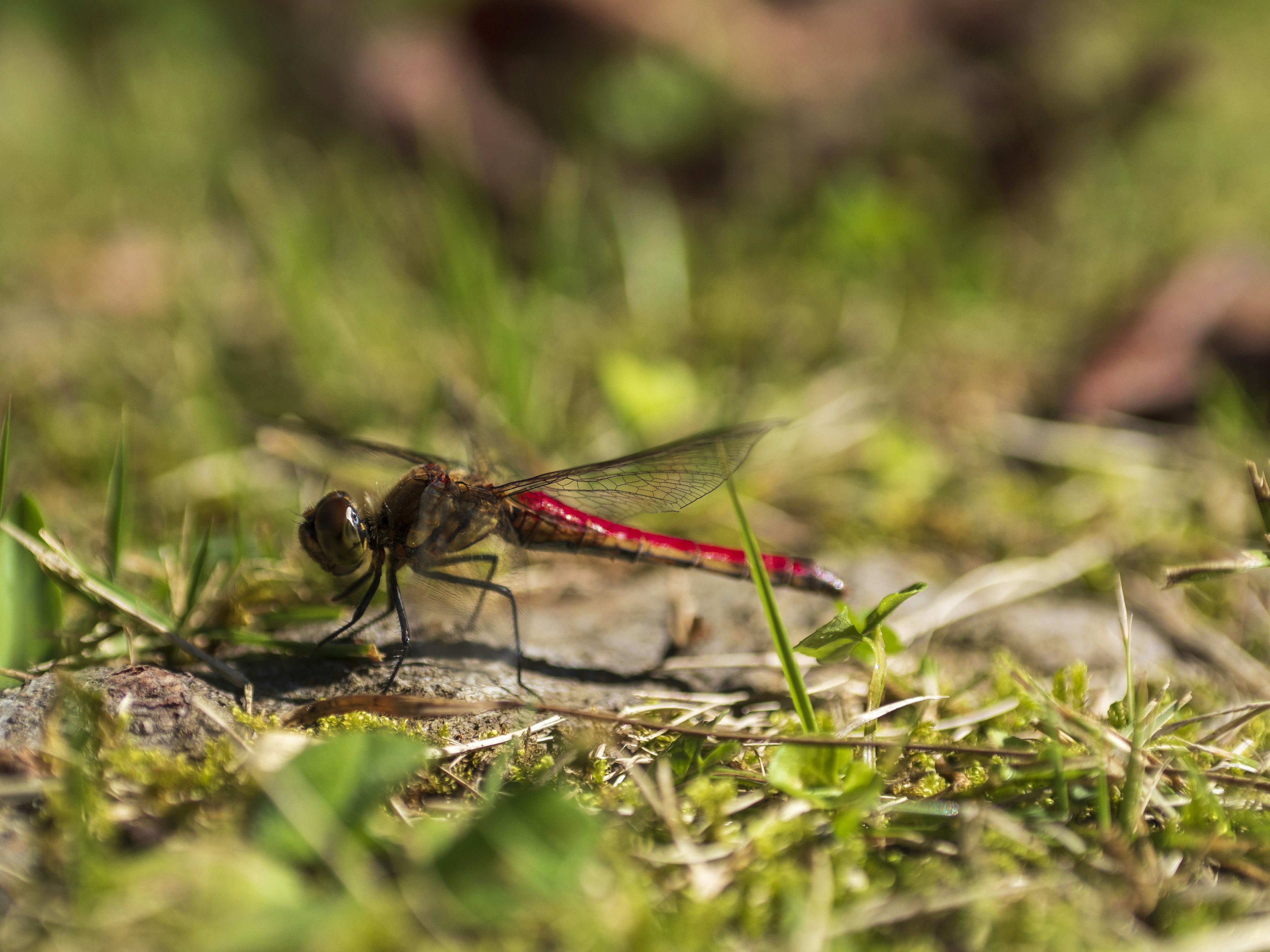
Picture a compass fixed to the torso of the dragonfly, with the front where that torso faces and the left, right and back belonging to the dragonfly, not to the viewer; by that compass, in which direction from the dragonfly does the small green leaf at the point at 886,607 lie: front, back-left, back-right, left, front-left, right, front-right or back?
back-left

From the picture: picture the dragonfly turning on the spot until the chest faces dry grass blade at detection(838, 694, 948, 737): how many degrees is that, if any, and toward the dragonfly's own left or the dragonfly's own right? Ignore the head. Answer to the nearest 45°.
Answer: approximately 135° to the dragonfly's own left

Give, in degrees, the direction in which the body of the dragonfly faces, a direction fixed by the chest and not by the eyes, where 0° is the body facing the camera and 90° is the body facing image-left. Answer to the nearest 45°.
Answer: approximately 90°

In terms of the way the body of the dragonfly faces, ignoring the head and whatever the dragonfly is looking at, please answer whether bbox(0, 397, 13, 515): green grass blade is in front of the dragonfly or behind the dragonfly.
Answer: in front

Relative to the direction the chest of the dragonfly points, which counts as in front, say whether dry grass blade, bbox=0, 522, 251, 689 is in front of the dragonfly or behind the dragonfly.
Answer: in front

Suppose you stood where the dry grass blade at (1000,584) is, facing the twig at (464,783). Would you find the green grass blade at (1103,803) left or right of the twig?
left
